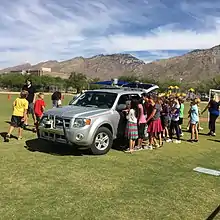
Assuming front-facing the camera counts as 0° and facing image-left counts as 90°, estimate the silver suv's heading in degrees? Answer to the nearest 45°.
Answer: approximately 45°

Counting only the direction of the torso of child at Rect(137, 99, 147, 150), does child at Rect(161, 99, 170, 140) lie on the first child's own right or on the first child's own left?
on the first child's own right

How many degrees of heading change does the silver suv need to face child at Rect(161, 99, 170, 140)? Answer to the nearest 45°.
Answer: approximately 180°

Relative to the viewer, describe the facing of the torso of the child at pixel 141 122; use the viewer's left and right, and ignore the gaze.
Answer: facing away from the viewer and to the left of the viewer

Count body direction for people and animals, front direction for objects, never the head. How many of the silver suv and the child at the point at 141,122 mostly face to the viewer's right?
0

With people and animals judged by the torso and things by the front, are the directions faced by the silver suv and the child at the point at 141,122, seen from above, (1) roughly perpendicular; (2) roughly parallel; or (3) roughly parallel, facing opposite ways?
roughly perpendicular

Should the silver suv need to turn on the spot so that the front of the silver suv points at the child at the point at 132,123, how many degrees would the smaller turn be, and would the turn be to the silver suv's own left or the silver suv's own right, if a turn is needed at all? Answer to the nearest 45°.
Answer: approximately 135° to the silver suv's own left

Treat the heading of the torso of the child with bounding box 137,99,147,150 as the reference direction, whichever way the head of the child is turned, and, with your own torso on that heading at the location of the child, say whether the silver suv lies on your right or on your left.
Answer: on your left
